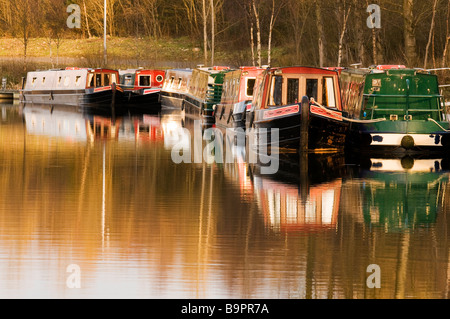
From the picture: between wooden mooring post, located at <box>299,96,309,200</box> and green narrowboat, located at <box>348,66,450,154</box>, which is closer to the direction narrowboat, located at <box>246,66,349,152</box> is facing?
the wooden mooring post

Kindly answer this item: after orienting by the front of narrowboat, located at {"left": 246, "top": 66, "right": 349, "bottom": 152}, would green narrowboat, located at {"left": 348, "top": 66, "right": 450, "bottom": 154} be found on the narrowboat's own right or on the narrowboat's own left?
on the narrowboat's own left

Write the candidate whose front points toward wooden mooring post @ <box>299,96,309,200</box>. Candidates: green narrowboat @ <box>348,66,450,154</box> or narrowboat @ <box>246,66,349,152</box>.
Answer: the narrowboat

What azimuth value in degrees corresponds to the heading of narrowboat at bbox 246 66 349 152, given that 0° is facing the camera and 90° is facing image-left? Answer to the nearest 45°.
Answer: approximately 0°

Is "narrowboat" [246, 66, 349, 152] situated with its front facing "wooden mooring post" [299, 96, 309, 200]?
yes
